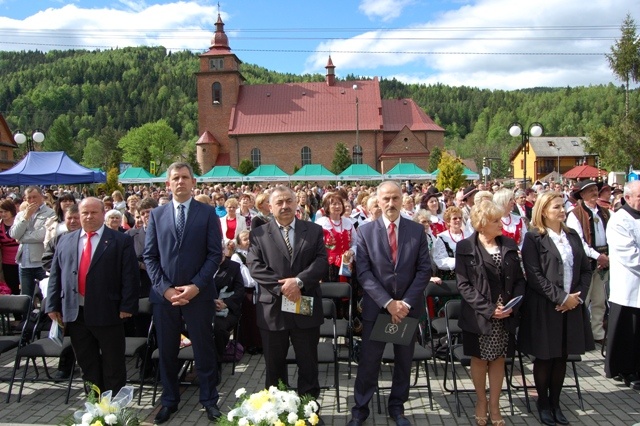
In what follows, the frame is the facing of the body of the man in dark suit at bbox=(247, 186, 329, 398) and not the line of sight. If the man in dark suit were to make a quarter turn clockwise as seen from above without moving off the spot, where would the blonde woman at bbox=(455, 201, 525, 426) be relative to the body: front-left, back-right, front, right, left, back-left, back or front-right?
back

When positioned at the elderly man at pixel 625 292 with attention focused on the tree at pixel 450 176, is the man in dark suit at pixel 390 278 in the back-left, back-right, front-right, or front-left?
back-left

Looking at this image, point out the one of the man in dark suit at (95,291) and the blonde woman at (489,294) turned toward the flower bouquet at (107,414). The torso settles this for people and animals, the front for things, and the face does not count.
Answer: the man in dark suit

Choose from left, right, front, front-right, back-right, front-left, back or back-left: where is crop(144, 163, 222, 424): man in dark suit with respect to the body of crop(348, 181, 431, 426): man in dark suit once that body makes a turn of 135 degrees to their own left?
back-left

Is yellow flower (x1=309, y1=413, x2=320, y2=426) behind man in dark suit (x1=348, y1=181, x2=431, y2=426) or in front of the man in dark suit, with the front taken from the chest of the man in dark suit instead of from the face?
in front

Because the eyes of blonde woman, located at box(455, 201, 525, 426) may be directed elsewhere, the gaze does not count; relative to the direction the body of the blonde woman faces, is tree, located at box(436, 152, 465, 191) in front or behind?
behind

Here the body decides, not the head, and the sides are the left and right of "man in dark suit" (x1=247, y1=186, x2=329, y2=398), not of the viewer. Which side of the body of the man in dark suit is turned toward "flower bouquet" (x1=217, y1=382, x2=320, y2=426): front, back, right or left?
front

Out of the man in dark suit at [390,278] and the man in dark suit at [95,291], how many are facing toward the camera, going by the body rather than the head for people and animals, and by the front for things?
2
